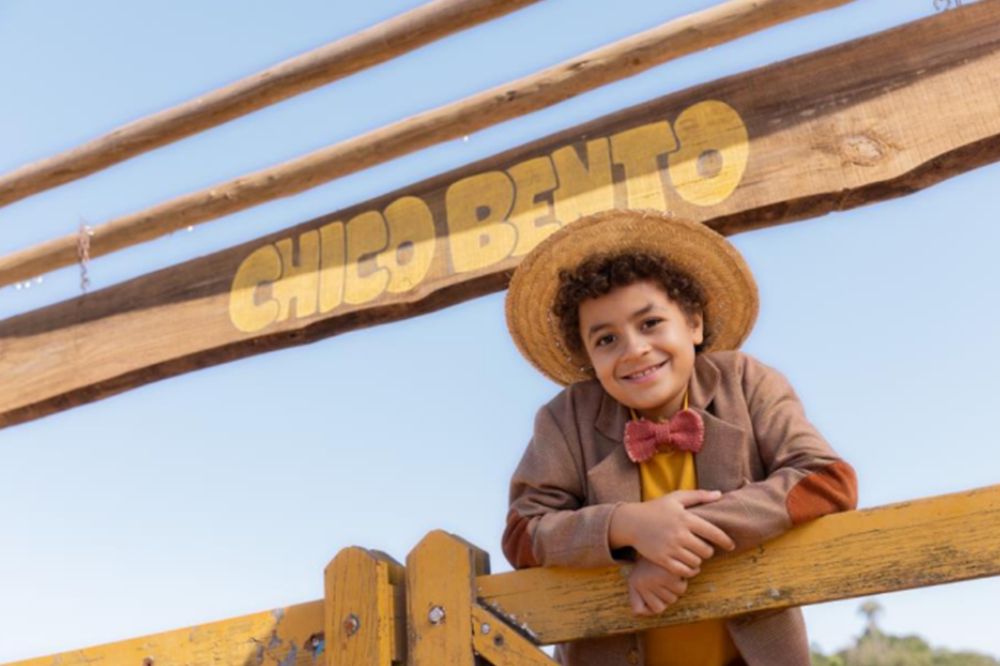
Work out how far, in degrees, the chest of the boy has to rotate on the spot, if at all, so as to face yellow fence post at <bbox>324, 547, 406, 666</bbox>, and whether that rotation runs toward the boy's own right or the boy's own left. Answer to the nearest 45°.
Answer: approximately 90° to the boy's own right

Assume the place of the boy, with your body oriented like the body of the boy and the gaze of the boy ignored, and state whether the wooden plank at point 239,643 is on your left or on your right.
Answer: on your right

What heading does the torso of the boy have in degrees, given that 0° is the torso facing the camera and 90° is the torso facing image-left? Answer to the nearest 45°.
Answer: approximately 0°
